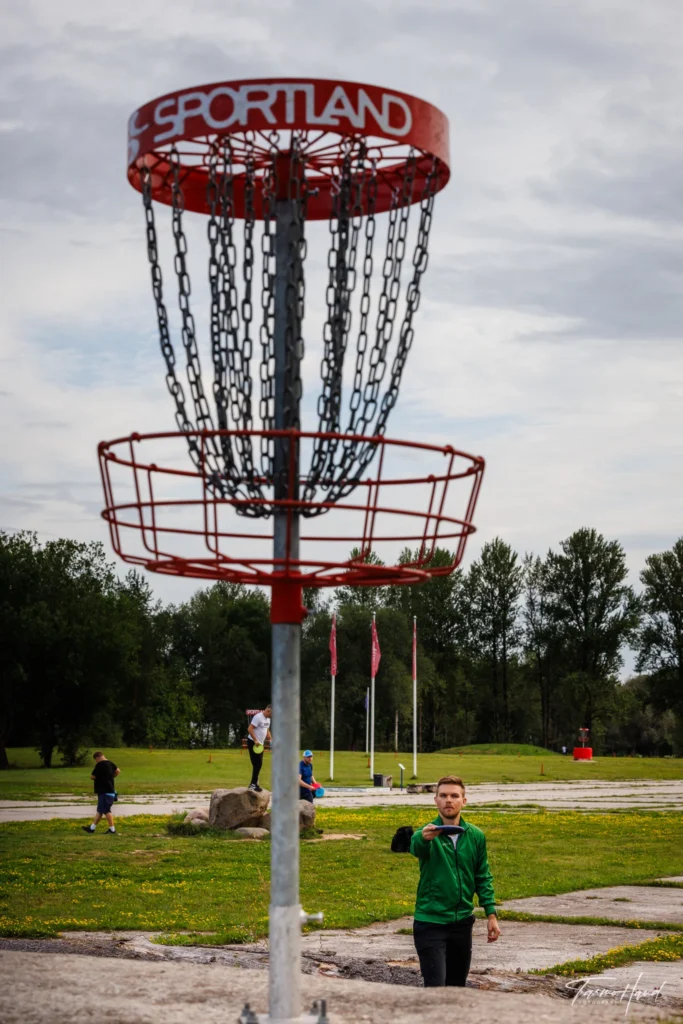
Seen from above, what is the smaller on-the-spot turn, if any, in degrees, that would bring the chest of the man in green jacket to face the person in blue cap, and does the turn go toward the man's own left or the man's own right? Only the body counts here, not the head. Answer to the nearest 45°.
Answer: approximately 180°

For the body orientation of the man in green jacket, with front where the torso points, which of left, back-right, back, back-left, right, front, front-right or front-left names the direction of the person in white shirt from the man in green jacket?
back

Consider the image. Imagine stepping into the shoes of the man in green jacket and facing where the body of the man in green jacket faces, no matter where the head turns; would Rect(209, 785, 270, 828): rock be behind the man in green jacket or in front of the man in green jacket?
behind

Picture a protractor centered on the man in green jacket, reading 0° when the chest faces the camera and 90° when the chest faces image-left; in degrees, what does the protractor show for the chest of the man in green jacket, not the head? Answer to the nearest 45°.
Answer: approximately 0°

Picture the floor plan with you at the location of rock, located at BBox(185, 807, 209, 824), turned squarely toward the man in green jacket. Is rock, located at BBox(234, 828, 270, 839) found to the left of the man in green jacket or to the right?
left

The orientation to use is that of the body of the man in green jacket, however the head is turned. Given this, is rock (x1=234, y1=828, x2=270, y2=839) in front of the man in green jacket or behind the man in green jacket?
behind

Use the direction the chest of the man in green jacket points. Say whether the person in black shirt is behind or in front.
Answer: behind

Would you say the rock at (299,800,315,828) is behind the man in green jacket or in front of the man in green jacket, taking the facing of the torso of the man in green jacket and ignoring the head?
behind

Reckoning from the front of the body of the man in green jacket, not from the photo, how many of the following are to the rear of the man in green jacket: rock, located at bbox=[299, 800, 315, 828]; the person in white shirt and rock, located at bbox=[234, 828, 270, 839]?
3
